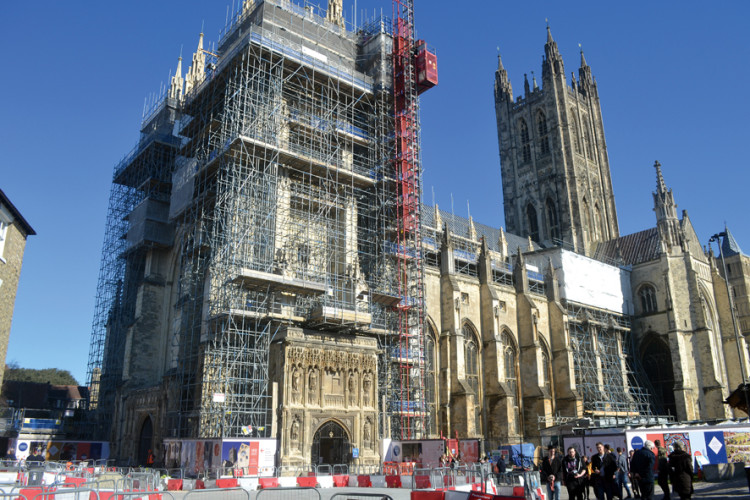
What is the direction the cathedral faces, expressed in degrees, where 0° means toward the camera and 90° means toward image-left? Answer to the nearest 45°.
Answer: approximately 45°

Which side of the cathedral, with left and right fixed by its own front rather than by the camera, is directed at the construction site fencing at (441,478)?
front

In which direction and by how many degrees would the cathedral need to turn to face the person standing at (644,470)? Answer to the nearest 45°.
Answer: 0° — it already faces them
